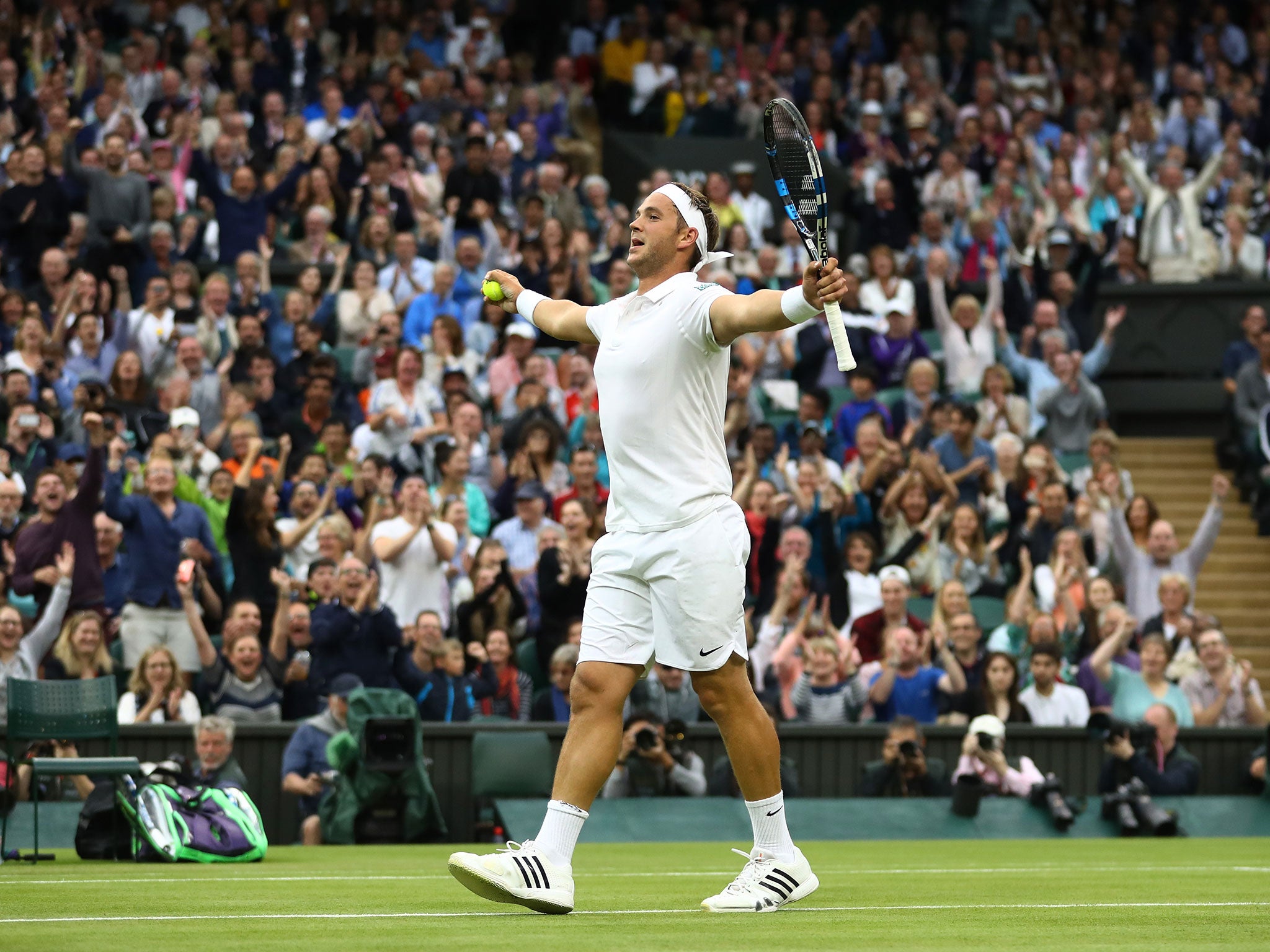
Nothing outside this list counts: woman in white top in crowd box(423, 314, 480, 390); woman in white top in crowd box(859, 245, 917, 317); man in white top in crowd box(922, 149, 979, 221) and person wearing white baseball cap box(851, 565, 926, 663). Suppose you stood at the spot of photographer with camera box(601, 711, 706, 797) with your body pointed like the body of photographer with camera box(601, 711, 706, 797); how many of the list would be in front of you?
0

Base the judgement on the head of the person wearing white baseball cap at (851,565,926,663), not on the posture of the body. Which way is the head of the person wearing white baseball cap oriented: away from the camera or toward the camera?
toward the camera

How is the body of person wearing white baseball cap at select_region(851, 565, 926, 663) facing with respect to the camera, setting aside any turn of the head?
toward the camera

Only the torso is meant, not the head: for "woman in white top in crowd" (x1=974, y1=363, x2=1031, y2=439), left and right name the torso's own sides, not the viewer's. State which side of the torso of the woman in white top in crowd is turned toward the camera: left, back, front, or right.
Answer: front

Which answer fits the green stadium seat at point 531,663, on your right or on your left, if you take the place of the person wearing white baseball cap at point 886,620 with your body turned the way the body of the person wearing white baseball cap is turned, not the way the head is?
on your right

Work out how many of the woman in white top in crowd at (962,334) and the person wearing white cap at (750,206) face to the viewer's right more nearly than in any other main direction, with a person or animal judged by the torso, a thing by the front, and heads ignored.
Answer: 0

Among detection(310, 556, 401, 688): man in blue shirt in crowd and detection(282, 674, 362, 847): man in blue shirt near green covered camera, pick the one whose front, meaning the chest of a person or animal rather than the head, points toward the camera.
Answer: detection(310, 556, 401, 688): man in blue shirt in crowd

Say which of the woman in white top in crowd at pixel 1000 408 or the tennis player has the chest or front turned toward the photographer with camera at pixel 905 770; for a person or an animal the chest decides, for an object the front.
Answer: the woman in white top in crowd

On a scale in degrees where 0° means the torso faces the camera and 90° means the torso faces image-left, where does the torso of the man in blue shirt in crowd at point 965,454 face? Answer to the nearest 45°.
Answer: approximately 0°

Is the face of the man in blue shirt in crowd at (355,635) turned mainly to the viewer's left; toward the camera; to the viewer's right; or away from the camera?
toward the camera

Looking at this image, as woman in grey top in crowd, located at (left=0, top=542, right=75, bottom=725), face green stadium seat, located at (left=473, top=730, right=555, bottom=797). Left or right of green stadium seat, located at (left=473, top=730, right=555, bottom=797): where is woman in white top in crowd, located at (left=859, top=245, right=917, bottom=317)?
left

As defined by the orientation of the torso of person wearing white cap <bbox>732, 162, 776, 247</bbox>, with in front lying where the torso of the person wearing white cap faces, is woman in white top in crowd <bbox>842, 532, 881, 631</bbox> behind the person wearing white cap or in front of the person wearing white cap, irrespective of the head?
in front

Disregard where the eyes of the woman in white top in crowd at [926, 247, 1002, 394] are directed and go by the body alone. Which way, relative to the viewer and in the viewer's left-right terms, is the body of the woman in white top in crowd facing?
facing the viewer

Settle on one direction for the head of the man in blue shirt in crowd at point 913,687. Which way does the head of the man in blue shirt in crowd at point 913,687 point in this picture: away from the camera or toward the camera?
toward the camera

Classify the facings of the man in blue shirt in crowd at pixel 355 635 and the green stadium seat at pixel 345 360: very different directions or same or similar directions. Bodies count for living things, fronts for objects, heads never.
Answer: same or similar directions

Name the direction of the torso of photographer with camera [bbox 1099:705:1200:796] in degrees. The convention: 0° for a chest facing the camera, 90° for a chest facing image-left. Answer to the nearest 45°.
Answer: approximately 45°

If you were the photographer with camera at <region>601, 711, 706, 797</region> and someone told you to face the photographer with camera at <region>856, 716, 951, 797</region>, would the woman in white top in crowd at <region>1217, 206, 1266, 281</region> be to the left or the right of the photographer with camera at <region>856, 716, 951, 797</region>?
left
